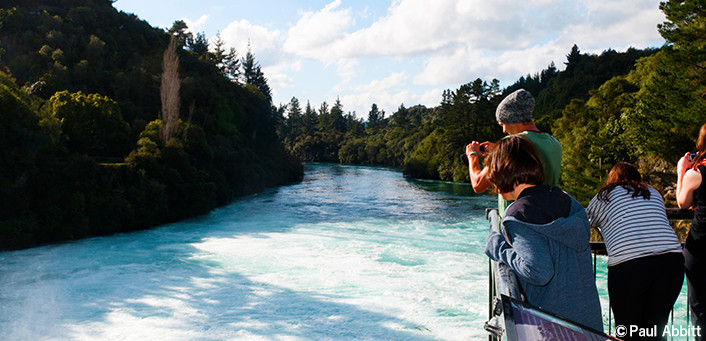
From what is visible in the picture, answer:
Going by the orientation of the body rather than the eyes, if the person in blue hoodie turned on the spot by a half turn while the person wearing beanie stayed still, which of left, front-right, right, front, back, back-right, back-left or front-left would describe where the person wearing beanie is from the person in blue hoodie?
back-left

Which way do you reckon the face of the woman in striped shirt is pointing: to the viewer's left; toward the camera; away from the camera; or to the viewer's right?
away from the camera

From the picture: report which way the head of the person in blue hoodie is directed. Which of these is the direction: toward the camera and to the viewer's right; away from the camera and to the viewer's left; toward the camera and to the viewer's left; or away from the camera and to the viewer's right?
away from the camera and to the viewer's left

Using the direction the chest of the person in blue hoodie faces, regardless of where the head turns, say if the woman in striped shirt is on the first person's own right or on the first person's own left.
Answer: on the first person's own right

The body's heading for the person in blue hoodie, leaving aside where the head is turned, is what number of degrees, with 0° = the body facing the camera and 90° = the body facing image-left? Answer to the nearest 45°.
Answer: approximately 135°
